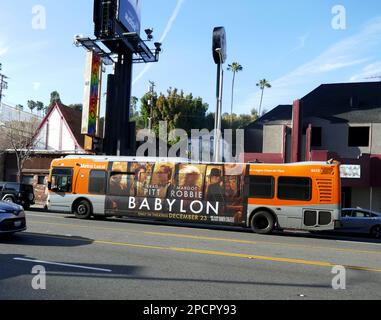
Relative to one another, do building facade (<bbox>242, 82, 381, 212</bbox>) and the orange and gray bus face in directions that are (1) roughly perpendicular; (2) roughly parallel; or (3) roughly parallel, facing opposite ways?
roughly perpendicular

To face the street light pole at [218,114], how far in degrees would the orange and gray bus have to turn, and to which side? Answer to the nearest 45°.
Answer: approximately 90° to its right

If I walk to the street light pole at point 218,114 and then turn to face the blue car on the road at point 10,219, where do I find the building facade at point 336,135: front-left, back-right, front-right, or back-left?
back-left

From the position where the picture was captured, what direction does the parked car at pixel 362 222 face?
facing to the left of the viewer

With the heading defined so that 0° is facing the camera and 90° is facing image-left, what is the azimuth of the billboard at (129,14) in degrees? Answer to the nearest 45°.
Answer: approximately 315°

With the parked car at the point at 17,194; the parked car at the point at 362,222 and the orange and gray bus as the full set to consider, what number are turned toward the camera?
0

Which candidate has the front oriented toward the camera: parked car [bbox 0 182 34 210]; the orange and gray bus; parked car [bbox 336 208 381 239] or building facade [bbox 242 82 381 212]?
the building facade

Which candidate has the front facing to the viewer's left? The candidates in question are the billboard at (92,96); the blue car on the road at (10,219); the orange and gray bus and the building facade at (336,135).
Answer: the orange and gray bus

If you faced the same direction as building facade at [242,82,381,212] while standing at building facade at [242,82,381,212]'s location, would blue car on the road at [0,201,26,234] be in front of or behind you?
in front

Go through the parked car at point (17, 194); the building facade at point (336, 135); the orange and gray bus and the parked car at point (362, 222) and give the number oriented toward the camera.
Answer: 1

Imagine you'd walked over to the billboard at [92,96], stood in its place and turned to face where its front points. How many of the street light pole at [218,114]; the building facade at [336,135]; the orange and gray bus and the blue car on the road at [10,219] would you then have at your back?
0

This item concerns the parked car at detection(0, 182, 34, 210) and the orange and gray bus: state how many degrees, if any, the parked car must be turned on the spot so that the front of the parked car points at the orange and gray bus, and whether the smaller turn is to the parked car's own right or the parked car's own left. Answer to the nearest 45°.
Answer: approximately 180°

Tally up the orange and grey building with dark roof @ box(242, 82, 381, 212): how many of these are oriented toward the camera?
1

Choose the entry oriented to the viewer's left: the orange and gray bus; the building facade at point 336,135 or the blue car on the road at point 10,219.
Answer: the orange and gray bus

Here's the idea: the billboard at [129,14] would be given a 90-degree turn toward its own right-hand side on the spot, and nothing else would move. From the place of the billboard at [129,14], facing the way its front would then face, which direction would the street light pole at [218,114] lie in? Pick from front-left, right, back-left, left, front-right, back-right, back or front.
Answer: left

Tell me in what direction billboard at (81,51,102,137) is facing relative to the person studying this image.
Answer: facing the viewer and to the right of the viewer

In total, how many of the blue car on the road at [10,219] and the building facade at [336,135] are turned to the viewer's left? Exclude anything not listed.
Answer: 0

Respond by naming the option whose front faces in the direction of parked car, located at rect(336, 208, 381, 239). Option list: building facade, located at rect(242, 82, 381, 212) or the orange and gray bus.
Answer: the building facade

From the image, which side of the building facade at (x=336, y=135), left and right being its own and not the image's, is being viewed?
front
